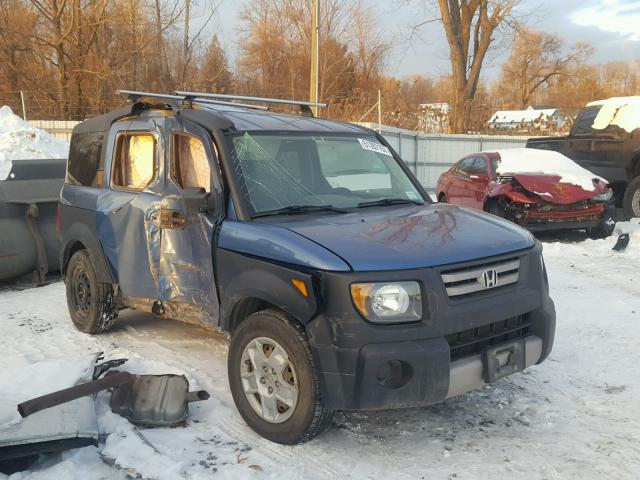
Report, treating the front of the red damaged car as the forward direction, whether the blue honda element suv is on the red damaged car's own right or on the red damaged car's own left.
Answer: on the red damaged car's own right

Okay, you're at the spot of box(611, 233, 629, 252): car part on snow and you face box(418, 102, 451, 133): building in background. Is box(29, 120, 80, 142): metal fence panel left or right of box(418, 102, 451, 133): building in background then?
left

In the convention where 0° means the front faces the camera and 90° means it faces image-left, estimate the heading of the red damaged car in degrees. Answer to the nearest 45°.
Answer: approximately 315°

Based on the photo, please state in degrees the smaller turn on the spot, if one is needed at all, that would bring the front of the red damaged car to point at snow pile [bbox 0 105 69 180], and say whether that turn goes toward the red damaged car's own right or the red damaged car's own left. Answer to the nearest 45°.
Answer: approximately 135° to the red damaged car's own right

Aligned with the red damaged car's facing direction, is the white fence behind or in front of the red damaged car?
behind

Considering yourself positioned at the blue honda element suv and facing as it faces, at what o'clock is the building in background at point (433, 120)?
The building in background is roughly at 8 o'clock from the blue honda element suv.

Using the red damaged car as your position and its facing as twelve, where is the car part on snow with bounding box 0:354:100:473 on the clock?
The car part on snow is roughly at 2 o'clock from the red damaged car.

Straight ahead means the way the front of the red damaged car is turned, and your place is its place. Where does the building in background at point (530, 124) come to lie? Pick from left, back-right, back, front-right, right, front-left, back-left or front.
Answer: back-left

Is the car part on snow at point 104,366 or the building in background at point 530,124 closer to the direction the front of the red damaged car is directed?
the car part on snow
